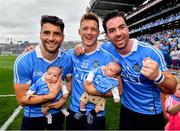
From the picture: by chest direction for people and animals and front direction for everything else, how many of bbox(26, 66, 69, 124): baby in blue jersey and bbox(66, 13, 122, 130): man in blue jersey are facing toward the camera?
2

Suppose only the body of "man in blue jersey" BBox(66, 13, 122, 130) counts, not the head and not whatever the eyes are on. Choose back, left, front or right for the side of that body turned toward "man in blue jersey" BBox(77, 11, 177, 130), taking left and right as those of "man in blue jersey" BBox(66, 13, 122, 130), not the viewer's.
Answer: left

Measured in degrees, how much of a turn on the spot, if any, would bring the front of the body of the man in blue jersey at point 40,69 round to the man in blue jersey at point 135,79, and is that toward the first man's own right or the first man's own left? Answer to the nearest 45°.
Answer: approximately 90° to the first man's own left

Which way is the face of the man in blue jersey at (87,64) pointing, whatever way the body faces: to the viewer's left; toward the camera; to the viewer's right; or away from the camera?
toward the camera

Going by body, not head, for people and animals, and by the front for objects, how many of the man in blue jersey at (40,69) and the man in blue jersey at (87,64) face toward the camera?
2

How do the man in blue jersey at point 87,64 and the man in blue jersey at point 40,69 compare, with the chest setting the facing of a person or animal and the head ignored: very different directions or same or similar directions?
same or similar directions

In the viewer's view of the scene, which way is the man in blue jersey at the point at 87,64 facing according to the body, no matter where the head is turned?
toward the camera

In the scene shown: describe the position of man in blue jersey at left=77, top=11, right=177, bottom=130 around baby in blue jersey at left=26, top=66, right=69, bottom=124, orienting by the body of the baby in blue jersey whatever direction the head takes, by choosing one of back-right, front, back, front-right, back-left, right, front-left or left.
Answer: left

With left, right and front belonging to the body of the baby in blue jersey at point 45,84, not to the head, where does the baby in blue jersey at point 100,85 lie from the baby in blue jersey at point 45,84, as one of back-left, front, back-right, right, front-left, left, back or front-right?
left

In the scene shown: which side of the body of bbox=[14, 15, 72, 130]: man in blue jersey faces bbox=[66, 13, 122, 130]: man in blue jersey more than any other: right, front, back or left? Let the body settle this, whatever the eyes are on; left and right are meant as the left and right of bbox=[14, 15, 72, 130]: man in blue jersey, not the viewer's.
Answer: left

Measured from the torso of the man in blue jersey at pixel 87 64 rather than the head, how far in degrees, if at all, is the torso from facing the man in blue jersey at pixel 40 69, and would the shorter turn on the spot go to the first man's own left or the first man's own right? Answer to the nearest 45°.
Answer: approximately 90° to the first man's own right
